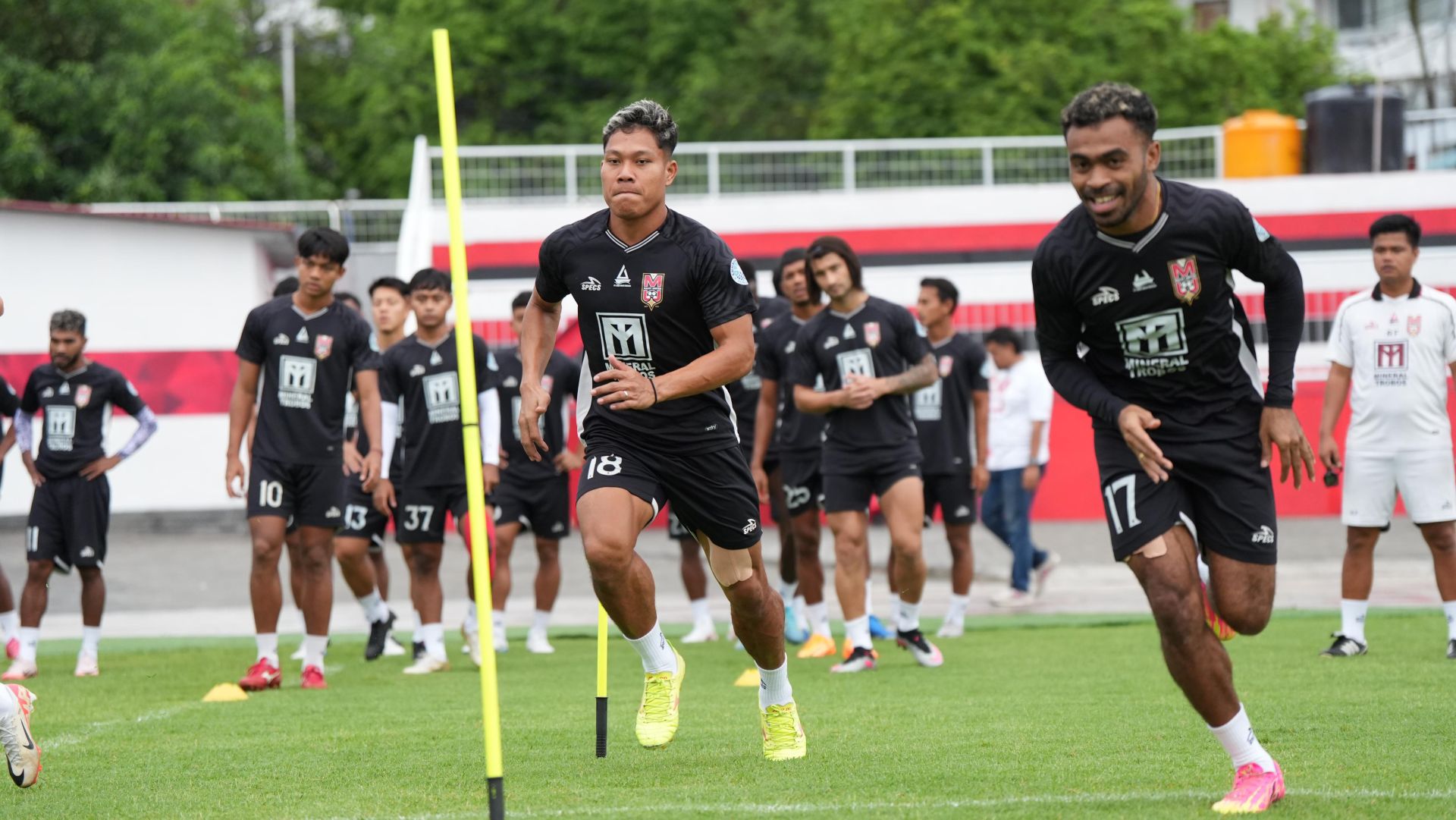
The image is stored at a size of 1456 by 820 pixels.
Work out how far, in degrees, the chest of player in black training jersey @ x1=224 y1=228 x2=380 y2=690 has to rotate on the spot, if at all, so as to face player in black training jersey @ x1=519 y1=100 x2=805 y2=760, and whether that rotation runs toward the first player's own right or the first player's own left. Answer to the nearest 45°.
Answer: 0° — they already face them

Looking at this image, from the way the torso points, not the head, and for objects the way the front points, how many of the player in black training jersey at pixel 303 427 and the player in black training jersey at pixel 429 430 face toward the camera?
2

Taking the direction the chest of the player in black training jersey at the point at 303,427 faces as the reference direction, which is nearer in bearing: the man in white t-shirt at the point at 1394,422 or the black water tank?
the man in white t-shirt

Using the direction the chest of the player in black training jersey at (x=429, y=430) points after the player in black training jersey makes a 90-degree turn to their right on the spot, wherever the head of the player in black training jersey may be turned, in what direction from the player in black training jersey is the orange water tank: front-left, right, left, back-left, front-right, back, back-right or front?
back-right

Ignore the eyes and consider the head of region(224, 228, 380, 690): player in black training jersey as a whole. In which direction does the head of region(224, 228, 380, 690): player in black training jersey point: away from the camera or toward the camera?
toward the camera

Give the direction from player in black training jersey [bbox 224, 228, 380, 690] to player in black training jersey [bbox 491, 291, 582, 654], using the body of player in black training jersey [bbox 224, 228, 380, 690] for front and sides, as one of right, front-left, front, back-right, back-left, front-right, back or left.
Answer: back-left

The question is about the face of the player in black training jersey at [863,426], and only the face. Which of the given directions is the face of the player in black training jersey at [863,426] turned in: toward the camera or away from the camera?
toward the camera

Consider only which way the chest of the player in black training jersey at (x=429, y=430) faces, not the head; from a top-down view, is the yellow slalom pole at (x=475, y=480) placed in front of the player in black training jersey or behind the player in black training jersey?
in front

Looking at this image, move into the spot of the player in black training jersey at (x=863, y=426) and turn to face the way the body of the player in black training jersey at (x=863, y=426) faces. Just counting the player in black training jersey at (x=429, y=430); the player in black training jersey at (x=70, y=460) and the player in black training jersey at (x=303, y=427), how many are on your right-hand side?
3

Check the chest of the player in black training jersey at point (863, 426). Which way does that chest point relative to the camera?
toward the camera

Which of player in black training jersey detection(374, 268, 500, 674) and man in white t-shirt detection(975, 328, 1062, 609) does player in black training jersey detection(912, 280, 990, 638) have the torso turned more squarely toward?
the player in black training jersey

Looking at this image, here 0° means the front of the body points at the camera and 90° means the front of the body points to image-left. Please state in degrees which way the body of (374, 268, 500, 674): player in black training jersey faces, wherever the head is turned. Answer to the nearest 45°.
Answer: approximately 0°

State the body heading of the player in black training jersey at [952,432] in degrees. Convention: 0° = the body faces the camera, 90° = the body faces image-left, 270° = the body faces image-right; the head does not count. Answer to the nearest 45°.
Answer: approximately 45°

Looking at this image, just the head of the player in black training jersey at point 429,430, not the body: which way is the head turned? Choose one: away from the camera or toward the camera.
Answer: toward the camera

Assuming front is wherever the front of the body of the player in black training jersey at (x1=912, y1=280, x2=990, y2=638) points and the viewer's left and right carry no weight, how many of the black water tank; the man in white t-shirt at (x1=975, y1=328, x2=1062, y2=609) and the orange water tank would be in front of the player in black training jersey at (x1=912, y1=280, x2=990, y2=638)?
0

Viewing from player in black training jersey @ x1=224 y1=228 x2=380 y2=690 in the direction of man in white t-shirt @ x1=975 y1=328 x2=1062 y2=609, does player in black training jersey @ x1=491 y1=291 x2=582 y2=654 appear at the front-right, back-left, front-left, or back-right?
front-left

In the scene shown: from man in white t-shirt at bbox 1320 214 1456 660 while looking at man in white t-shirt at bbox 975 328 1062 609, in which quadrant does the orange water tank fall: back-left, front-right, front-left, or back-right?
front-right

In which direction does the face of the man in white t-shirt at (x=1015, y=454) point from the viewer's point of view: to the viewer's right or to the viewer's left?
to the viewer's left

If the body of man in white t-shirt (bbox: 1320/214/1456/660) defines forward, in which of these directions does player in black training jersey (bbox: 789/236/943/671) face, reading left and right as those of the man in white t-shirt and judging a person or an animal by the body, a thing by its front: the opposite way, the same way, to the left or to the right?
the same way
